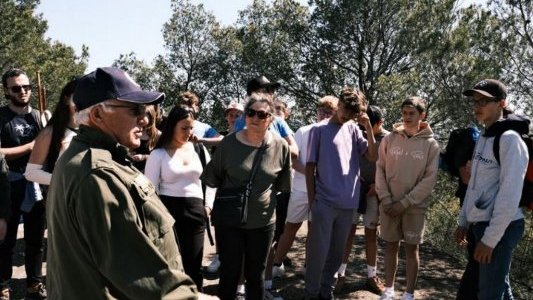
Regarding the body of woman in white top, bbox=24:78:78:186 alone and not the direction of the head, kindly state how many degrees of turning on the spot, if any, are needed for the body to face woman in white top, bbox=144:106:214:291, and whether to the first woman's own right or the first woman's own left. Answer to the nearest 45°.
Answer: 0° — they already face them

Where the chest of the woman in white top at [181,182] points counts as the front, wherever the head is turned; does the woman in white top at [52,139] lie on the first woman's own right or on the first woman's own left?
on the first woman's own right

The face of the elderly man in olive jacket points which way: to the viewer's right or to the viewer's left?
to the viewer's right

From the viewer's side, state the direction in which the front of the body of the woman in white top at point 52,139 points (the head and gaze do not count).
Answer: to the viewer's right

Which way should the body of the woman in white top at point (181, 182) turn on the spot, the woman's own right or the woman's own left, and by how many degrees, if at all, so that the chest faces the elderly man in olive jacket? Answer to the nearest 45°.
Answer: approximately 45° to the woman's own right

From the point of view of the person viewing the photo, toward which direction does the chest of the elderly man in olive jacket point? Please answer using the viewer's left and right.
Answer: facing to the right of the viewer

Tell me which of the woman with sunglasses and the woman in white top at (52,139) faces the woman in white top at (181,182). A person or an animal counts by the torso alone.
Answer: the woman in white top at (52,139)

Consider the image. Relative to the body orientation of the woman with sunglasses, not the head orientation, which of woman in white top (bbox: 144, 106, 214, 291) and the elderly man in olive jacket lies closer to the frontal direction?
the elderly man in olive jacket
